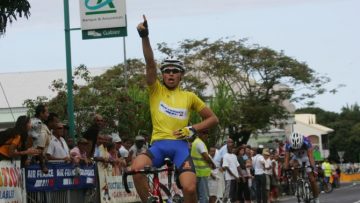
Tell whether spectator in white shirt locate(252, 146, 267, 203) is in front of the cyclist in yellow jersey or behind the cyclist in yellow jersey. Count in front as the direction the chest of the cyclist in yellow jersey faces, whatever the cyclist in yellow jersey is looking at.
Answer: behind

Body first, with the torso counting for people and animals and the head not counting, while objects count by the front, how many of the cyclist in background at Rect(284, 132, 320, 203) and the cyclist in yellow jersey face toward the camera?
2

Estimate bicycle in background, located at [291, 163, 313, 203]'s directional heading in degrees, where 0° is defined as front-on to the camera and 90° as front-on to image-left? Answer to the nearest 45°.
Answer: approximately 0°

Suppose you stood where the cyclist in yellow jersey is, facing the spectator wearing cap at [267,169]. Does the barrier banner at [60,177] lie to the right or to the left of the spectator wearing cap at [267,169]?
left

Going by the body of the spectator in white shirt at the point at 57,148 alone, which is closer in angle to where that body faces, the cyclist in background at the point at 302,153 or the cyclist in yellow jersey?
the cyclist in yellow jersey
